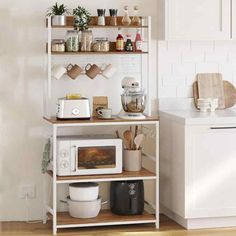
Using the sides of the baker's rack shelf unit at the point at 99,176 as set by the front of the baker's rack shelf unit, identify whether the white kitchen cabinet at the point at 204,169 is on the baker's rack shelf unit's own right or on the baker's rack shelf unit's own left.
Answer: on the baker's rack shelf unit's own left

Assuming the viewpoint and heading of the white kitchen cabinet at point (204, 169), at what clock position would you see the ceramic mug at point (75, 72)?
The ceramic mug is roughly at 3 o'clock from the white kitchen cabinet.

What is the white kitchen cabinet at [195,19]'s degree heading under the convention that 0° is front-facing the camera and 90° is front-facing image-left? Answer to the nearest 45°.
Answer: approximately 0°

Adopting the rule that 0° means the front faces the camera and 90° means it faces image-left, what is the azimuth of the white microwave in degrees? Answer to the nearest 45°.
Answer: approximately 0°

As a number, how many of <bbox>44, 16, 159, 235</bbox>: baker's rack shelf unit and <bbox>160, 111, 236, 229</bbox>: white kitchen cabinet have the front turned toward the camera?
2
